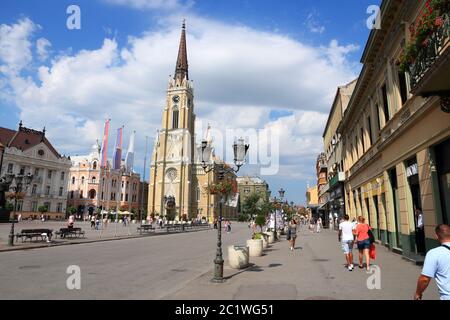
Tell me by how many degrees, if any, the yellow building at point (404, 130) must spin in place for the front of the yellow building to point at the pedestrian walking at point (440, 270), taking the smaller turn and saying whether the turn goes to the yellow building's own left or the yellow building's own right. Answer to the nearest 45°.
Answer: approximately 90° to the yellow building's own left

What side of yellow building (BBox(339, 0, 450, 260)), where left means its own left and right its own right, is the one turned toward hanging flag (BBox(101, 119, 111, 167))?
front

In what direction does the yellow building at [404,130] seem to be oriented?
to the viewer's left

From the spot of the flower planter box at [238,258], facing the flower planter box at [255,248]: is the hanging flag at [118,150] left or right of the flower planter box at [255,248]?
left

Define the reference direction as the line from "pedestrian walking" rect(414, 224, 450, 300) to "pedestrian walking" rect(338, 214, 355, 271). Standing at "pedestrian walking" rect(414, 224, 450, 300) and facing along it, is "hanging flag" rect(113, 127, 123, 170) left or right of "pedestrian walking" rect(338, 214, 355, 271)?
left

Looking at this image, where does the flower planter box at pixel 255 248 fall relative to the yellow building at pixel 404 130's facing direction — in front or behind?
in front

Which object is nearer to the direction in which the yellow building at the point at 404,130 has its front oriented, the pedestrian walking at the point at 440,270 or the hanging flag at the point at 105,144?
the hanging flag

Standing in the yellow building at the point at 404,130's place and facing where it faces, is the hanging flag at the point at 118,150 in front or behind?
in front
